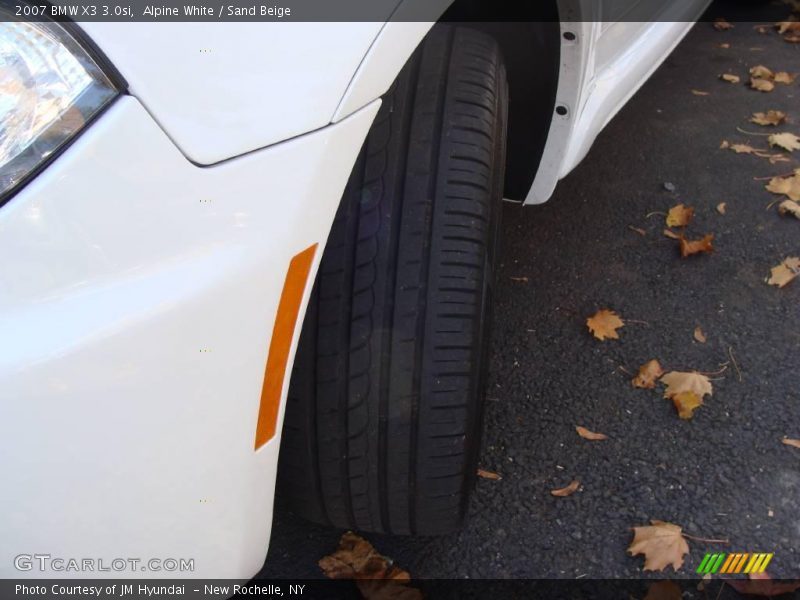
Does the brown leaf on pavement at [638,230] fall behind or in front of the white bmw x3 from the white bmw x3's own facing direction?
behind

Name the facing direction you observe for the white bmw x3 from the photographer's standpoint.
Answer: facing the viewer and to the left of the viewer

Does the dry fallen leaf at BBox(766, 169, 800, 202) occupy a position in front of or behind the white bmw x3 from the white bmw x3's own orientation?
behind

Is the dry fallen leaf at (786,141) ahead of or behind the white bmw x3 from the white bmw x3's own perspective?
behind
